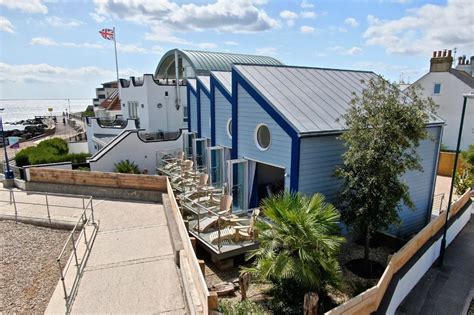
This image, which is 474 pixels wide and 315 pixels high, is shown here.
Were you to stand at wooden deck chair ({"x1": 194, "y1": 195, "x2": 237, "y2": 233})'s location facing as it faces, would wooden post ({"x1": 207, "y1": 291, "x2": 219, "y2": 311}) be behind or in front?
in front

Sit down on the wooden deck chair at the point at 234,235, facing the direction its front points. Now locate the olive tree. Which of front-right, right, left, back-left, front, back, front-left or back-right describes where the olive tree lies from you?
back

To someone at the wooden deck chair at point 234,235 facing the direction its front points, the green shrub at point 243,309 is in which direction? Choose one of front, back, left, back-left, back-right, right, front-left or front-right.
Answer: left

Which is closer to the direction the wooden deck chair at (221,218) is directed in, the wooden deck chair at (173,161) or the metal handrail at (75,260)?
the metal handrail

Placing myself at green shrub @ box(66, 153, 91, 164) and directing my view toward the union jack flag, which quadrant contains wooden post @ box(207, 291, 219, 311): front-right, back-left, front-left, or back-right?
back-right

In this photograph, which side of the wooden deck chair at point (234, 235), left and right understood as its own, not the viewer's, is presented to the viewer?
left

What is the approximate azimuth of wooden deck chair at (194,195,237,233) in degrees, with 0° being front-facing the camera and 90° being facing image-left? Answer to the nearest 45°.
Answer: approximately 45°

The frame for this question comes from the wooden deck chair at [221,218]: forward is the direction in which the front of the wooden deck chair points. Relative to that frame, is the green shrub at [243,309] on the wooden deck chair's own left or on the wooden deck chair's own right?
on the wooden deck chair's own left

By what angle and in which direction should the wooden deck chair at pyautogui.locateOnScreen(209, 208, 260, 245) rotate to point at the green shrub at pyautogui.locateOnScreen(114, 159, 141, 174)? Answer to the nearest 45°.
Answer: approximately 45° to its right

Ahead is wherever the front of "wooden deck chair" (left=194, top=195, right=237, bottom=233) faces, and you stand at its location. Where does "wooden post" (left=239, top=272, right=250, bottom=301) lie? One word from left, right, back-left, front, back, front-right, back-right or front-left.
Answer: front-left

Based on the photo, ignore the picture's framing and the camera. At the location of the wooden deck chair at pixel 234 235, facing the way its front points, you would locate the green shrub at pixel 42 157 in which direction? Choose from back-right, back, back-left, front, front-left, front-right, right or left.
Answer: front-right

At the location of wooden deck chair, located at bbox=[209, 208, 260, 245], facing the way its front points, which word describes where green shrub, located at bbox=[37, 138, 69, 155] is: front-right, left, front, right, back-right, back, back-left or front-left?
front-right

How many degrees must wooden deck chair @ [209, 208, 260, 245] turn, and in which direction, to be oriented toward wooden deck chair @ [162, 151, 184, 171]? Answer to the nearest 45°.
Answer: approximately 45° to its right

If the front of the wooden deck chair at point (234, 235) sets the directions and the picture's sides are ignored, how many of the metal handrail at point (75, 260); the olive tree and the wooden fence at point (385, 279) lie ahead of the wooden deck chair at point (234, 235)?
1

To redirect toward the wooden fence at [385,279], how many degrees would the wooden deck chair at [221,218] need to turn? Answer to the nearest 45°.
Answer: approximately 90° to its left
